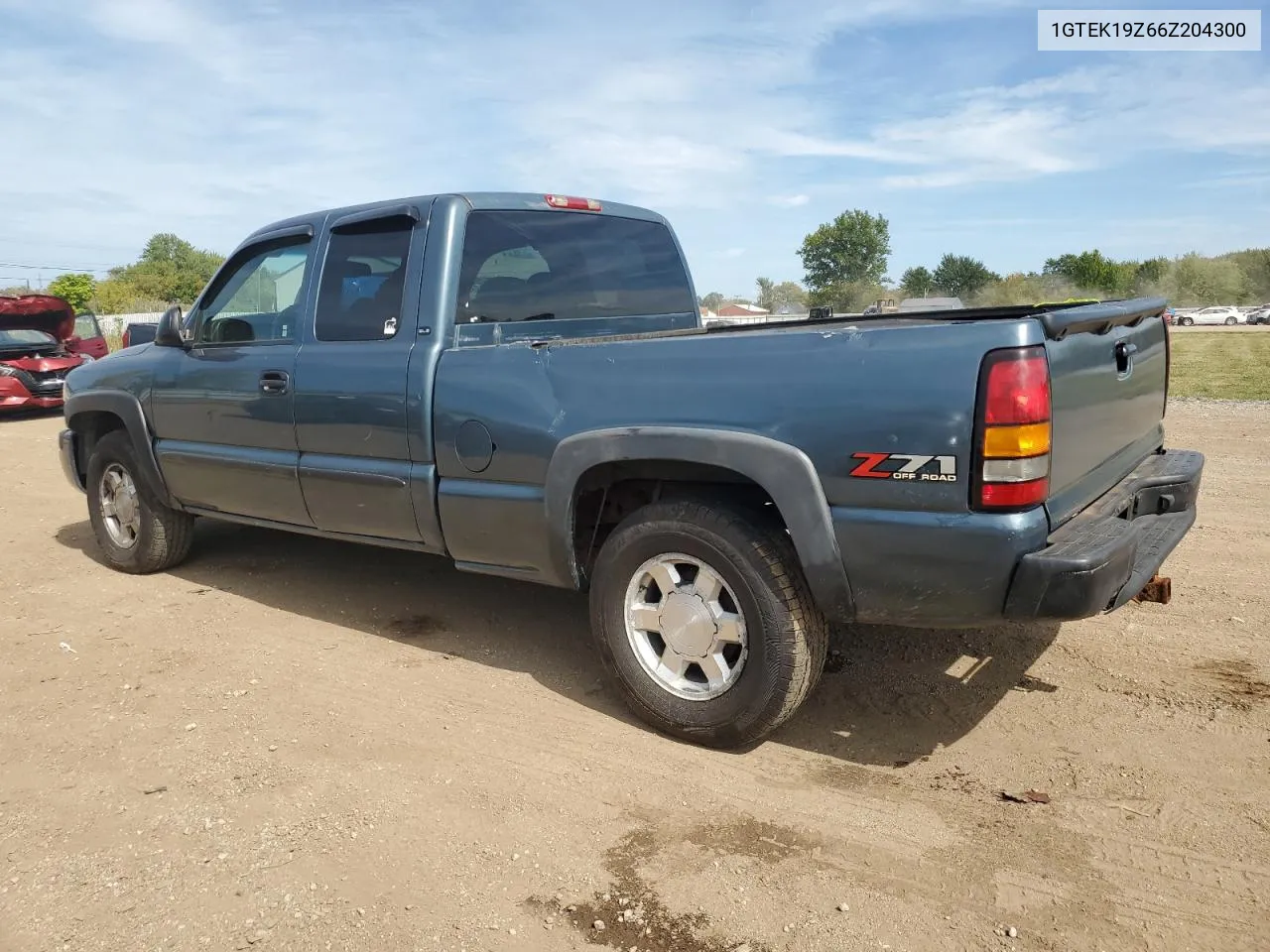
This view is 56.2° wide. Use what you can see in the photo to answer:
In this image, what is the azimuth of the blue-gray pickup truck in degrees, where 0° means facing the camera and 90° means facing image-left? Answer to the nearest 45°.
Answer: approximately 135°

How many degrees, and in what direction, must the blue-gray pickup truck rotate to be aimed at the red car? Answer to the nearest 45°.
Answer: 0° — it already faces it

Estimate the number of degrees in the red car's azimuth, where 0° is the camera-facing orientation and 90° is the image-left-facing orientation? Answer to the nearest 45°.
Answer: approximately 315°
